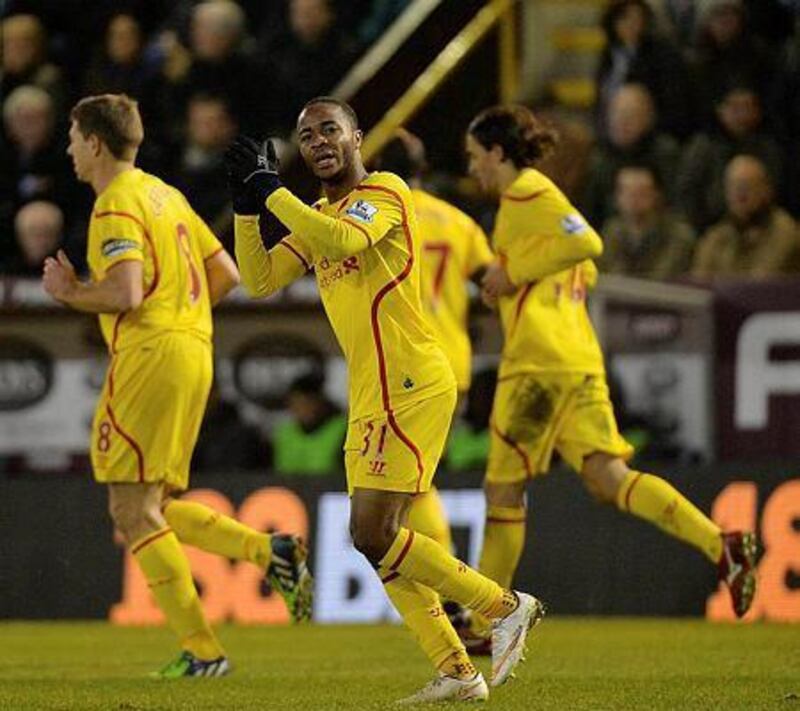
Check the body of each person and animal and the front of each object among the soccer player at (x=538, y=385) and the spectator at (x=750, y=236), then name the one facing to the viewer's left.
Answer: the soccer player

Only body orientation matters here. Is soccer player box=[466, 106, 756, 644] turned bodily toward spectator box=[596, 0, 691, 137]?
no

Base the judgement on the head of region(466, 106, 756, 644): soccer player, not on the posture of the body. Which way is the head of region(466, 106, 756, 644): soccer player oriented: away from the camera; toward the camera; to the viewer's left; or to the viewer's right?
to the viewer's left

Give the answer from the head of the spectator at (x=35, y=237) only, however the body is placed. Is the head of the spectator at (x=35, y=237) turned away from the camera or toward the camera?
toward the camera

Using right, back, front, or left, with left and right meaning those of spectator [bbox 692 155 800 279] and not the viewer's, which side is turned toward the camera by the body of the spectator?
front

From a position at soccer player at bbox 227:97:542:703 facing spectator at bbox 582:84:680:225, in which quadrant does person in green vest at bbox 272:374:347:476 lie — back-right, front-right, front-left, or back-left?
front-left

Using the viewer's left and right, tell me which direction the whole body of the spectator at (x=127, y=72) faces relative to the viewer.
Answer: facing the viewer

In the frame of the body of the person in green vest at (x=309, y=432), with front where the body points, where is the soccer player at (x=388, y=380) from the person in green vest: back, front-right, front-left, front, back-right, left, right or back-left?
front

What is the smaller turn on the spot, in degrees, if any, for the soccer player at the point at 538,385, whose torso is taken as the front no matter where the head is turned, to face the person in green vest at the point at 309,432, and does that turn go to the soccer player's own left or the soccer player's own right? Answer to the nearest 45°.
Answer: approximately 45° to the soccer player's own right

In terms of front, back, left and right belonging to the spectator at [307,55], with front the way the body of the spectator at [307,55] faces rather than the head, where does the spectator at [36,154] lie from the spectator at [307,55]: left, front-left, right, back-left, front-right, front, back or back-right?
right

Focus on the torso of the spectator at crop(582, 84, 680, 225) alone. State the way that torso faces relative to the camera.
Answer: toward the camera

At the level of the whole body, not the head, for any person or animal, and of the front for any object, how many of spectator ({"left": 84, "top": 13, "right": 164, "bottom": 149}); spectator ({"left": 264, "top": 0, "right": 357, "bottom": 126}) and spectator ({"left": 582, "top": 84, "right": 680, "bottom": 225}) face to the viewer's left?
0

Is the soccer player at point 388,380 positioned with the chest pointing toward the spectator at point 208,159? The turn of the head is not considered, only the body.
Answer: no

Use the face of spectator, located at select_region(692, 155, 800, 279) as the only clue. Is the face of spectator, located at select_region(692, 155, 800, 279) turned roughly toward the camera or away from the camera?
toward the camera

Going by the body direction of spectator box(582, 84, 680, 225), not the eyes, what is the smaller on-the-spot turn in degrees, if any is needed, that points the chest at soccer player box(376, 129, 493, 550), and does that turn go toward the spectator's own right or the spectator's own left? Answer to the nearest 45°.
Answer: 0° — they already face them
